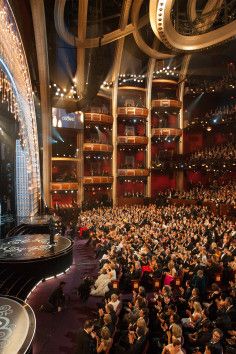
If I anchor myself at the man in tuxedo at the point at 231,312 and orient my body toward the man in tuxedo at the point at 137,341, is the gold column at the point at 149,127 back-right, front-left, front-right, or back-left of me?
back-right

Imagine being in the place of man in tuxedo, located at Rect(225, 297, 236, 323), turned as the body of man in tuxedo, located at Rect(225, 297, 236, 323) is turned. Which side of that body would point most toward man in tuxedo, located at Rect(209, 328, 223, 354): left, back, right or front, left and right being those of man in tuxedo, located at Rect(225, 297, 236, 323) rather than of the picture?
left

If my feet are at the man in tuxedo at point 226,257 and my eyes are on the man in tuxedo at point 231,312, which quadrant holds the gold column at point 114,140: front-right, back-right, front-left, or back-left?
back-right

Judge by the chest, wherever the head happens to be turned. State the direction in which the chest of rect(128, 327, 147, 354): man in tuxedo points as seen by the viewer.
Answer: to the viewer's left

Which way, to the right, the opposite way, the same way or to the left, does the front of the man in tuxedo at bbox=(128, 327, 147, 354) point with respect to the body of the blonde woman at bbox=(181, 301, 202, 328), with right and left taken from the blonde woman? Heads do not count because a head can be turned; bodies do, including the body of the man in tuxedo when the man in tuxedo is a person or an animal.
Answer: the same way

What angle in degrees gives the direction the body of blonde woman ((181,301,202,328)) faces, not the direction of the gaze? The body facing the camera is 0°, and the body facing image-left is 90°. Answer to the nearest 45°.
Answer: approximately 90°

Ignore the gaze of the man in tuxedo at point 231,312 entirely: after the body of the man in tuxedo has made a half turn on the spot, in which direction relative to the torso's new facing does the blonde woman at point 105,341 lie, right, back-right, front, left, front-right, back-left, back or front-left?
back-right

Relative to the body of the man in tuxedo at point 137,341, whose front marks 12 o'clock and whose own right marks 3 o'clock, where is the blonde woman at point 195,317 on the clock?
The blonde woman is roughly at 5 o'clock from the man in tuxedo.

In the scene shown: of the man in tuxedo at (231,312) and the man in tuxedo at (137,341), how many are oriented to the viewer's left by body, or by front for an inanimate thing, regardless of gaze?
2

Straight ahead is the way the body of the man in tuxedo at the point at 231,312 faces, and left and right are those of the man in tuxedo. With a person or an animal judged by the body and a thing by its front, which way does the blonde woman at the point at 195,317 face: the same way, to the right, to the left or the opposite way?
the same way

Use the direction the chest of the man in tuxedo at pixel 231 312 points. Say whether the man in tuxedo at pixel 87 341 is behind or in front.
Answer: in front

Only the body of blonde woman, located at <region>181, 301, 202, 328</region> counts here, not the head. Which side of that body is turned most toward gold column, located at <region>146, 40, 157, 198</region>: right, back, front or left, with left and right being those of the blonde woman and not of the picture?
right

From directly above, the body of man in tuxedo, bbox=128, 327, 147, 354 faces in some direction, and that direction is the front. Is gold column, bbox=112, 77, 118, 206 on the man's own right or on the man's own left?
on the man's own right
